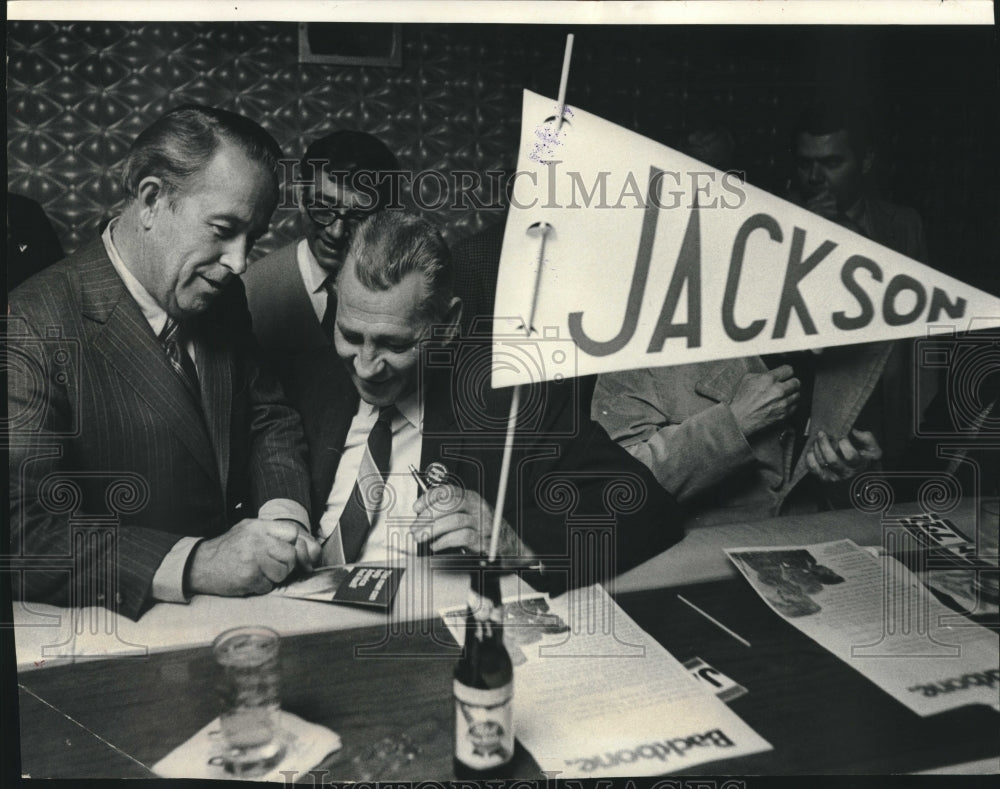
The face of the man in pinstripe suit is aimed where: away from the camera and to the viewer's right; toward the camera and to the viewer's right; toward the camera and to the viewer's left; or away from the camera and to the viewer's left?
toward the camera and to the viewer's right

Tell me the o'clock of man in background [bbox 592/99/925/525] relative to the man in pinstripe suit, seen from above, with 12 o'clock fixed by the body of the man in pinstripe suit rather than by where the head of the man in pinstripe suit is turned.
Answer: The man in background is roughly at 11 o'clock from the man in pinstripe suit.

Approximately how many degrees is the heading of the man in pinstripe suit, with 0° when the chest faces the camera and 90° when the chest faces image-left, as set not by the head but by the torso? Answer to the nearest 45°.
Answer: approximately 315°
